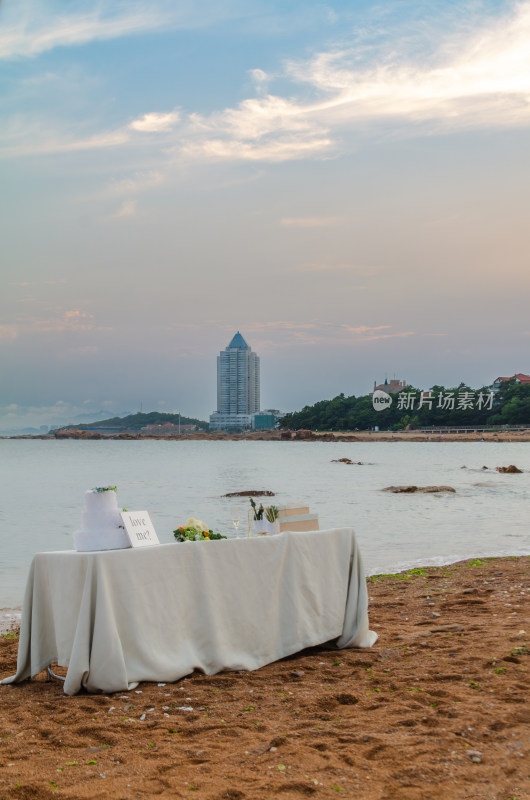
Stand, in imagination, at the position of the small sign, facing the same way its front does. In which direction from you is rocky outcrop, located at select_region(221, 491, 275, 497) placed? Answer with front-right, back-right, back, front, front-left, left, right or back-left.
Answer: back

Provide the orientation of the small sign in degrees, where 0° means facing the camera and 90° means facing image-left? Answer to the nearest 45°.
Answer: approximately 0°

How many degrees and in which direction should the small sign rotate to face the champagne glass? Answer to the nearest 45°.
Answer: approximately 135° to its left
